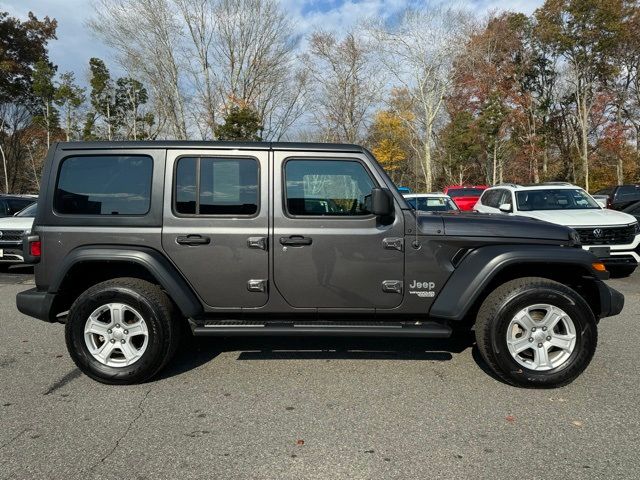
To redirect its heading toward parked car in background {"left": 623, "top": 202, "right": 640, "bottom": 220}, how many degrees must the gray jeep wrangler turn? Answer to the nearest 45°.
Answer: approximately 45° to its left

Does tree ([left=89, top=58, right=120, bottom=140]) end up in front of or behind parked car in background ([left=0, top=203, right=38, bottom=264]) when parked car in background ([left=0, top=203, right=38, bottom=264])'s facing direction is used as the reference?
behind

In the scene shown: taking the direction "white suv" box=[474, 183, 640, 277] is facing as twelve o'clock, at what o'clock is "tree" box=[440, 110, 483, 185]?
The tree is roughly at 7 o'clock from the white suv.

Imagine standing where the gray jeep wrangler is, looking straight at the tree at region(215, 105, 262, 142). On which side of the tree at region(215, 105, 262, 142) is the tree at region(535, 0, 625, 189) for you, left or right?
right

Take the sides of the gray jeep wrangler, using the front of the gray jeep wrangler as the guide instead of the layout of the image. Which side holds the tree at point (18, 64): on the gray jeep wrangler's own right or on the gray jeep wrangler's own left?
on the gray jeep wrangler's own left

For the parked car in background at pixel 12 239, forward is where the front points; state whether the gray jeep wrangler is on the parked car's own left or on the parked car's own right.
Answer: on the parked car's own left

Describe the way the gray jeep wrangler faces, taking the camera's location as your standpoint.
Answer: facing to the right of the viewer

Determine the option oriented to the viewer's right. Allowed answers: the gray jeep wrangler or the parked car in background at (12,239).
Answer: the gray jeep wrangler

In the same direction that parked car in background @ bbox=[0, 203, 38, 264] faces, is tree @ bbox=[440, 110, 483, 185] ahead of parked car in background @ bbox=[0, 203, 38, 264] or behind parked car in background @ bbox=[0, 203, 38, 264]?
behind

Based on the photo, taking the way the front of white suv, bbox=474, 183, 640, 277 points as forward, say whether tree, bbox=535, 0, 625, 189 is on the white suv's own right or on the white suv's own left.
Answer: on the white suv's own left

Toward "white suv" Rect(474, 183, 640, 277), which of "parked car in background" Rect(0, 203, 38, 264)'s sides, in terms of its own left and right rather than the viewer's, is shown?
left
